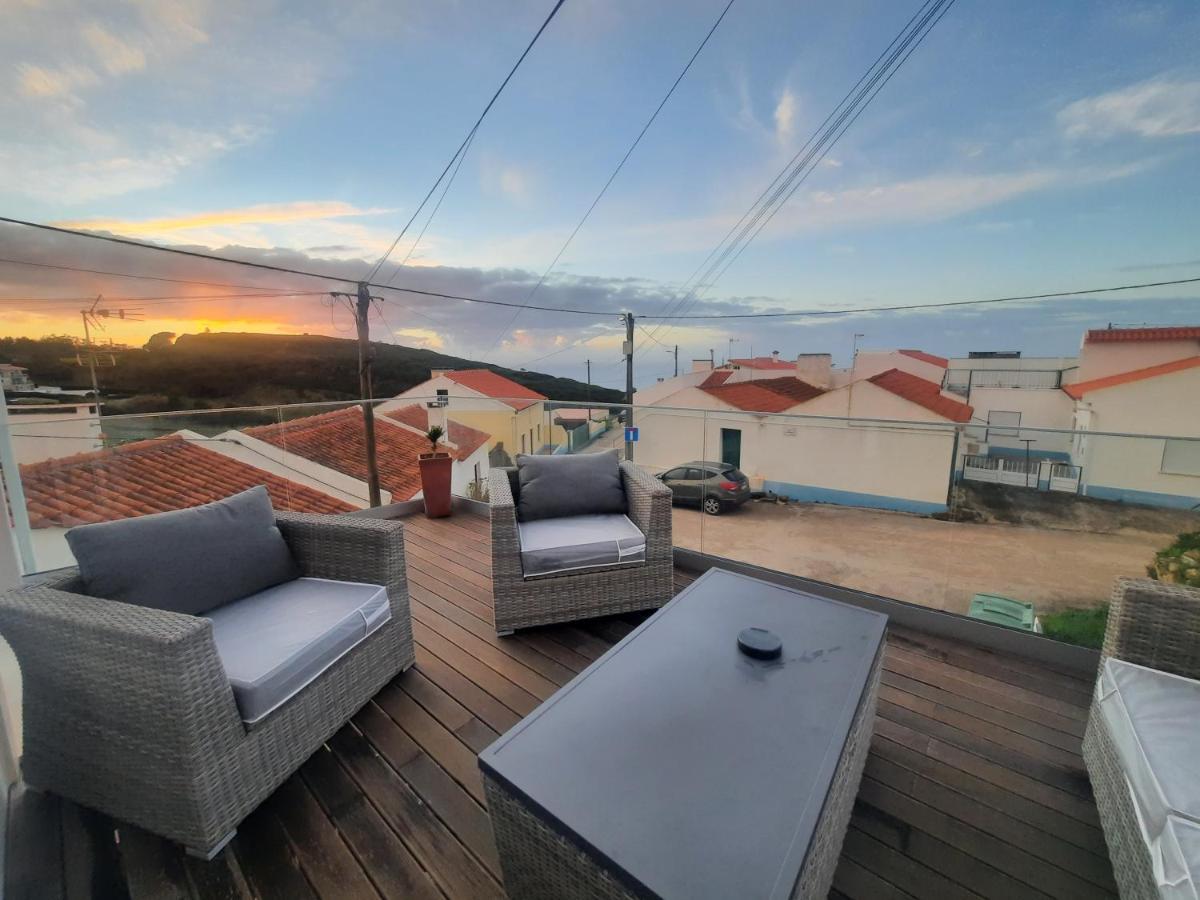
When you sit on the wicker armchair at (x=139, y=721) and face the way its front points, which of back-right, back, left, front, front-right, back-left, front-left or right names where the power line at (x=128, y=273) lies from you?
back-left

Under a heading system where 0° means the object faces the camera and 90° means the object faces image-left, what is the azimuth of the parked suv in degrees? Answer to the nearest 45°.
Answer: approximately 135°

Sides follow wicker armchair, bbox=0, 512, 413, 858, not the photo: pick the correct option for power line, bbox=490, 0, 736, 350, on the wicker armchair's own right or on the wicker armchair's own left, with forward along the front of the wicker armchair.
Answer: on the wicker armchair's own left

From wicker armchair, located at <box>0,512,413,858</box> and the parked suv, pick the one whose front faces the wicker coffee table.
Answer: the wicker armchair

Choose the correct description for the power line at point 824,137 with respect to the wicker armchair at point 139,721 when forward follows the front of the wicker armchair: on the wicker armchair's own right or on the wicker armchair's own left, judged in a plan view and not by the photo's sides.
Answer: on the wicker armchair's own left

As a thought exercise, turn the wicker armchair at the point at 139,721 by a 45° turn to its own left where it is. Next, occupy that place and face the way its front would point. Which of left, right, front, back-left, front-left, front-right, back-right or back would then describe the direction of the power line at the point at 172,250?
left

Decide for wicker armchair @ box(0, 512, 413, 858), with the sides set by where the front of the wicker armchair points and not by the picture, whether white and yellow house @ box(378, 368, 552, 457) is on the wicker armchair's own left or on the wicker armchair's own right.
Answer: on the wicker armchair's own left

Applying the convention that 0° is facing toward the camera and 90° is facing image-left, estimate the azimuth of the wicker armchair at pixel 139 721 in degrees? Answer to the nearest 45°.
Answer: approximately 315°
